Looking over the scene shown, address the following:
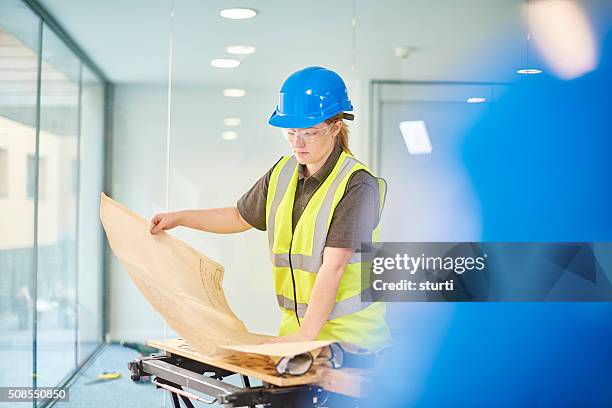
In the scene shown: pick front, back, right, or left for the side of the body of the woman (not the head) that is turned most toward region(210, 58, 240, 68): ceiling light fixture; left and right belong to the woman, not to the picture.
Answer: right

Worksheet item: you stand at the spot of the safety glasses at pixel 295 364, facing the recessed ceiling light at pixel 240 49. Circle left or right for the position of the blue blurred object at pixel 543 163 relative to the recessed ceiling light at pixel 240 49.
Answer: right

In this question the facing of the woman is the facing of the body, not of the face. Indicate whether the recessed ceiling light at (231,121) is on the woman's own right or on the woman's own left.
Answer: on the woman's own right

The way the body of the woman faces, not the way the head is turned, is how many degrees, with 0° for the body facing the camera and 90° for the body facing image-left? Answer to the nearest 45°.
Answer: approximately 45°

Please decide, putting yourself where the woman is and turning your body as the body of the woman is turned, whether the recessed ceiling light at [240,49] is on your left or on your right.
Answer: on your right

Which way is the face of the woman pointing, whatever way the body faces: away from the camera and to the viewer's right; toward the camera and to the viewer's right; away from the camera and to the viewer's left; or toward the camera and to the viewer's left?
toward the camera and to the viewer's left

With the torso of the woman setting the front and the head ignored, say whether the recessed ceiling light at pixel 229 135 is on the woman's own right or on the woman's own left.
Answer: on the woman's own right

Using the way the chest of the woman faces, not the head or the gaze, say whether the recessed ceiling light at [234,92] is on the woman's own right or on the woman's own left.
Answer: on the woman's own right
